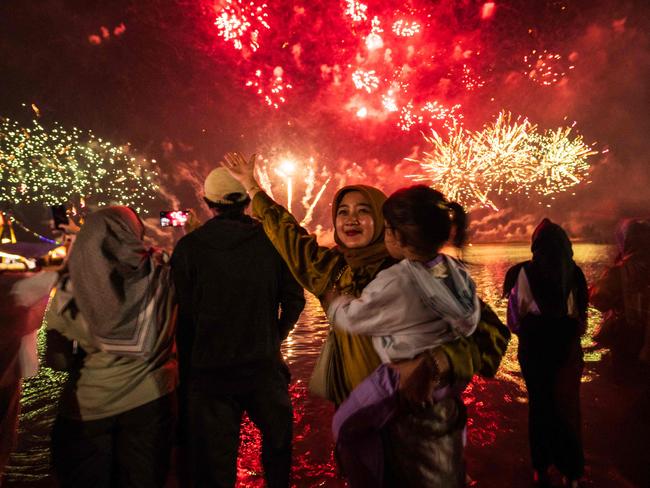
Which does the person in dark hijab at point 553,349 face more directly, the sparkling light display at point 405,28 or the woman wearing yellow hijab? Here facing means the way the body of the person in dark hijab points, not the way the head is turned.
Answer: the sparkling light display

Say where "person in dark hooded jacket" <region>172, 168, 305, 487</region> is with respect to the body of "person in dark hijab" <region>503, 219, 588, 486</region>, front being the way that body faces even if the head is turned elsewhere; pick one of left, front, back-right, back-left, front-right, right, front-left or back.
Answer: back-left

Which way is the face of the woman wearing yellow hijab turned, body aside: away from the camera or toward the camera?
toward the camera

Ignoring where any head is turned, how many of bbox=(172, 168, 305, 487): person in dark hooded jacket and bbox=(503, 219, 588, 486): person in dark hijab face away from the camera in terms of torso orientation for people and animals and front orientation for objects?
2

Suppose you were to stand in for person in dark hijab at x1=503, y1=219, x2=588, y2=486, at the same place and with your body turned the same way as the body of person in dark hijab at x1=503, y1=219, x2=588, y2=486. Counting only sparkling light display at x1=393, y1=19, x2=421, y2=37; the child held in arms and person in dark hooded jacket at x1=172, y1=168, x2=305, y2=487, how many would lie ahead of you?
1

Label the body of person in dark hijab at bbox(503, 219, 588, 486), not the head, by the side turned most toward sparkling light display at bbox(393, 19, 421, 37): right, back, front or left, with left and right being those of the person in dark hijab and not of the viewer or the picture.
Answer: front

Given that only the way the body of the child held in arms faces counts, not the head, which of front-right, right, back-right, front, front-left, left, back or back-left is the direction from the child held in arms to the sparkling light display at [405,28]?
front-right

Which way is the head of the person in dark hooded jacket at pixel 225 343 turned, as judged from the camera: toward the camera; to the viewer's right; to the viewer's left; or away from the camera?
away from the camera

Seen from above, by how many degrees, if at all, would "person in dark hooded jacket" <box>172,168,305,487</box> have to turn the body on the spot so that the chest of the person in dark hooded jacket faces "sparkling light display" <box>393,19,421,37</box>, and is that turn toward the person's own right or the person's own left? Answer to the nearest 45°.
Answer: approximately 45° to the person's own right

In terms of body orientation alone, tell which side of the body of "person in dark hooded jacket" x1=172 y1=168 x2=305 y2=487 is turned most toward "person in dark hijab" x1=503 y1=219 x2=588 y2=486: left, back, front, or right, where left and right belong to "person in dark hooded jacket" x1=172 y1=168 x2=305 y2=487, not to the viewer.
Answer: right

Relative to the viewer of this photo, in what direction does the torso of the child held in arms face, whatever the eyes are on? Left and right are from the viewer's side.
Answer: facing away from the viewer and to the left of the viewer

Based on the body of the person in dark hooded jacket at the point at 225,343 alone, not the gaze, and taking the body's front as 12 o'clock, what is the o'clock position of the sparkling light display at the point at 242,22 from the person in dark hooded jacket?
The sparkling light display is roughly at 12 o'clock from the person in dark hooded jacket.

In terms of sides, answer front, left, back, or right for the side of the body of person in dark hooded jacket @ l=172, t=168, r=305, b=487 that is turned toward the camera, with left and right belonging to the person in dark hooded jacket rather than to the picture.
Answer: back

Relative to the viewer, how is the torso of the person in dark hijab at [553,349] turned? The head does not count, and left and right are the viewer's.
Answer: facing away from the viewer

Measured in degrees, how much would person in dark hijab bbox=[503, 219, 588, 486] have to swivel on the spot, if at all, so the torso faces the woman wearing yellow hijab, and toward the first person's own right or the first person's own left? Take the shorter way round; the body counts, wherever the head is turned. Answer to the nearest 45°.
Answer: approximately 135° to the first person's own left
